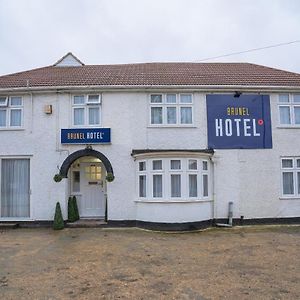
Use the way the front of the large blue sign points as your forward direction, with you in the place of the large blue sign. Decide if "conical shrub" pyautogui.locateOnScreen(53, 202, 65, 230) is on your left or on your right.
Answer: on your right

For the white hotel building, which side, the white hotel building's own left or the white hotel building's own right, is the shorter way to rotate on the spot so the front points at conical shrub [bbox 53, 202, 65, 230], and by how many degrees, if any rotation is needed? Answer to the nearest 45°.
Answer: approximately 90° to the white hotel building's own right

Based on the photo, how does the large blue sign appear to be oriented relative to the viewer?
toward the camera

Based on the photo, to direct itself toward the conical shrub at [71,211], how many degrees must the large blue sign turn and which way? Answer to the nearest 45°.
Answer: approximately 90° to its right
